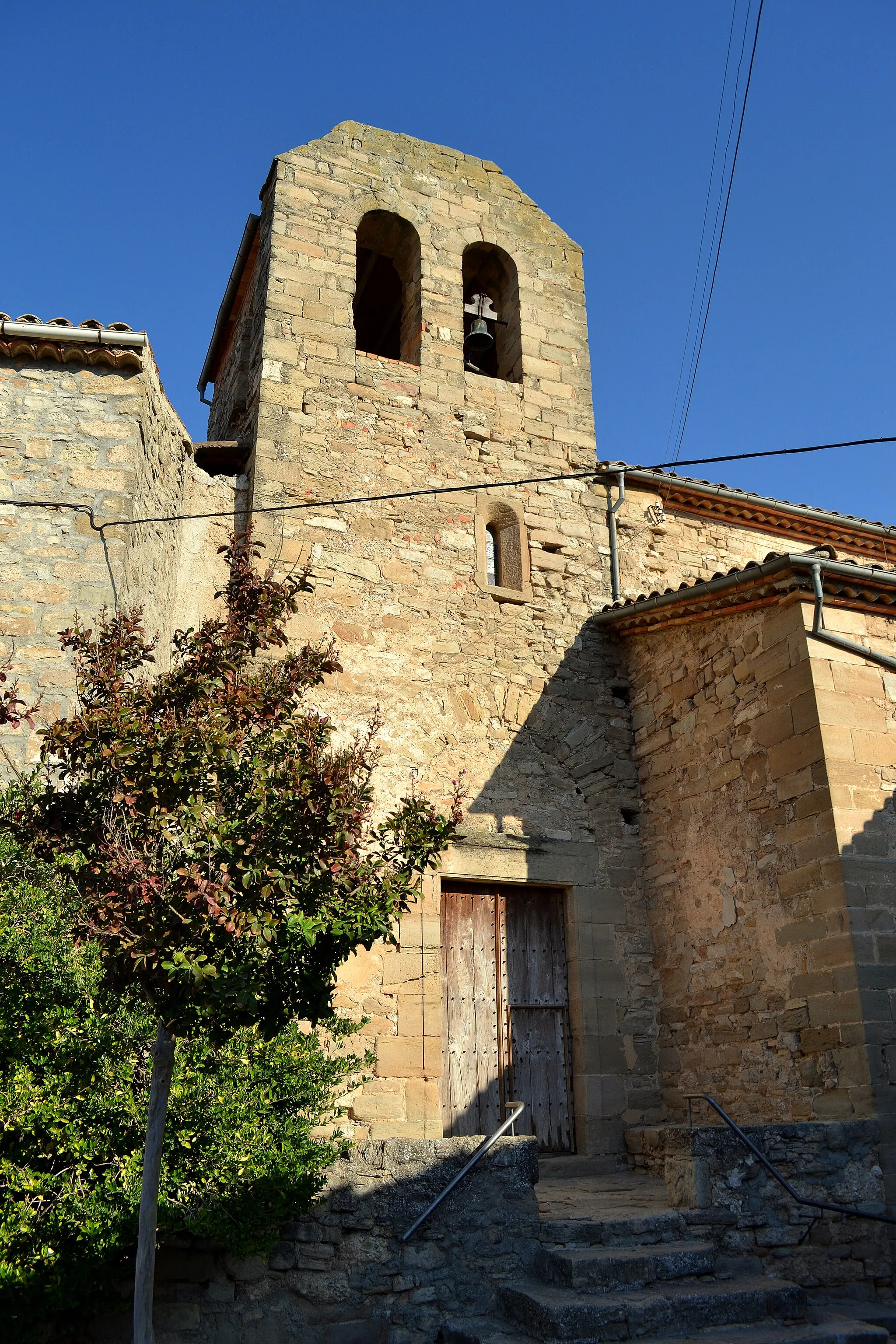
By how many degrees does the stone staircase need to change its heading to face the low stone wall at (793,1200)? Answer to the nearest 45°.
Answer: approximately 135° to its left

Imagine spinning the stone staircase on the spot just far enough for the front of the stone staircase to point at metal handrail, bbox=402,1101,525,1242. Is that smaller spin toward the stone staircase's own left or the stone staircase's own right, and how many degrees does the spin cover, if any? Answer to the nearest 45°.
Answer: approximately 90° to the stone staircase's own right

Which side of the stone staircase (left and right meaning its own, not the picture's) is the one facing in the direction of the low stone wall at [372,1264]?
right

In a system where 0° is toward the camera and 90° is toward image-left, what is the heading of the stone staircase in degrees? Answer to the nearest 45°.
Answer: approximately 0°

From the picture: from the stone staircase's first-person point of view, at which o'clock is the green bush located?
The green bush is roughly at 2 o'clock from the stone staircase.
